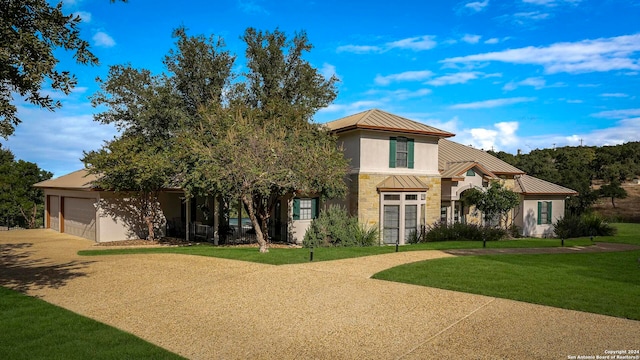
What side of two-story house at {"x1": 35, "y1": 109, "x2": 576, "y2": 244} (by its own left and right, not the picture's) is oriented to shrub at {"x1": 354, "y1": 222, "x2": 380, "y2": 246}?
front

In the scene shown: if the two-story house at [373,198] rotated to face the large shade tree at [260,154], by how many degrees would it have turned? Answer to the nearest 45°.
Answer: approximately 45° to its right

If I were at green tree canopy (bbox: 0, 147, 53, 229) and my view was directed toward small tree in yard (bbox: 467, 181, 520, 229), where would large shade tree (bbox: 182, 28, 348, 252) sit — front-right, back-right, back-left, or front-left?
front-right

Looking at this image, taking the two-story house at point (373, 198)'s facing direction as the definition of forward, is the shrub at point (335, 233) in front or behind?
in front

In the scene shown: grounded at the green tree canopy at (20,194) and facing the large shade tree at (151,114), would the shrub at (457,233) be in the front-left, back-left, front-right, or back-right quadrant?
front-left

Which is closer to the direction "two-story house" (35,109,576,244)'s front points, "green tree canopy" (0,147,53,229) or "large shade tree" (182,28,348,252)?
the large shade tree

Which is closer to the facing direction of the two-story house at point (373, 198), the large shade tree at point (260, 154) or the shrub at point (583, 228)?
the large shade tree

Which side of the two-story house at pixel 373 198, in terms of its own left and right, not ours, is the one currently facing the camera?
front

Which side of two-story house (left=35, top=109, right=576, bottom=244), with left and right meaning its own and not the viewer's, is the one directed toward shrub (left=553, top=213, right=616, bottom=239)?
left

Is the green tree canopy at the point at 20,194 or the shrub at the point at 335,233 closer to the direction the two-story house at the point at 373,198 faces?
the shrub
